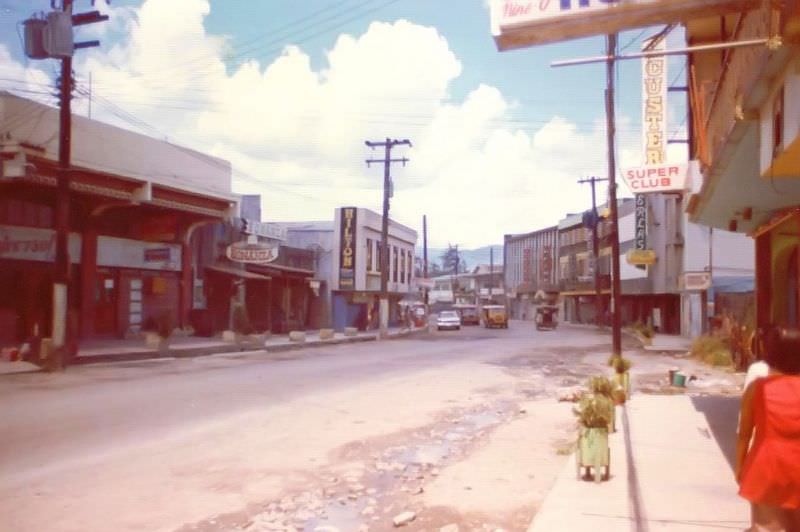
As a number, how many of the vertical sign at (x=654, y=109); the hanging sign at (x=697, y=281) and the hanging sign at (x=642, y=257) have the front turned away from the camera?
0

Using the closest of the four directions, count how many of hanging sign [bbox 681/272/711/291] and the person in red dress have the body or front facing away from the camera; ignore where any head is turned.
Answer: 1

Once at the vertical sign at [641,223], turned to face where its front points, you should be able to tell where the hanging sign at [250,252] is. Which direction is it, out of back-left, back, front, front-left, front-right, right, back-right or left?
front-right

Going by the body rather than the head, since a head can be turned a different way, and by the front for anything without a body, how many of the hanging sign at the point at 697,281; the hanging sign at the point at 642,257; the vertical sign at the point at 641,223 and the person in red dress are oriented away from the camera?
1

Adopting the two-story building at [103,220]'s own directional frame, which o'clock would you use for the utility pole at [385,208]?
The utility pole is roughly at 9 o'clock from the two-story building.

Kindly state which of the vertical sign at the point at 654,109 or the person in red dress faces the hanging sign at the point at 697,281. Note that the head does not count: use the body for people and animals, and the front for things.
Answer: the person in red dress

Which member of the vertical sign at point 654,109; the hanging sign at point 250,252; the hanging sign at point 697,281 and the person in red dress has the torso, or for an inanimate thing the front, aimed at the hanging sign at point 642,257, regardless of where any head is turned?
the person in red dress

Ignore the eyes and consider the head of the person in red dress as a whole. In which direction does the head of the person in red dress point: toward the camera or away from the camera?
away from the camera

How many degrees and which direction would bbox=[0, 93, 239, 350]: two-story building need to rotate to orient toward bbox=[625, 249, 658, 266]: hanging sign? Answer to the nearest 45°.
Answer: approximately 45° to its left

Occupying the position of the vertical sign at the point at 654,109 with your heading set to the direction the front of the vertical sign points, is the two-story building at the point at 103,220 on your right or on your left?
on your right

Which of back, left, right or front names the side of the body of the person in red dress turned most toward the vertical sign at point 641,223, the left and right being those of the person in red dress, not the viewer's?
front

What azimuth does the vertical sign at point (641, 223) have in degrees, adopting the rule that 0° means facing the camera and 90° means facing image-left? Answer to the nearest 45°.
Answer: approximately 0°

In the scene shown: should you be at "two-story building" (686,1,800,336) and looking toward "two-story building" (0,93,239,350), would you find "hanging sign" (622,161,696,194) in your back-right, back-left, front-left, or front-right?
front-right

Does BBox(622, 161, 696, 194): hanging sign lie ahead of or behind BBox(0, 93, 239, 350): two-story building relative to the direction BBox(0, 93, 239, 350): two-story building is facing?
ahead

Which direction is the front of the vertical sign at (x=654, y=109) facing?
toward the camera

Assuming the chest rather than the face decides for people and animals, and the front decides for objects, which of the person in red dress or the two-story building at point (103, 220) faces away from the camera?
the person in red dress

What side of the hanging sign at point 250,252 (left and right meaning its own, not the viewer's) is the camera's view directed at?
front
